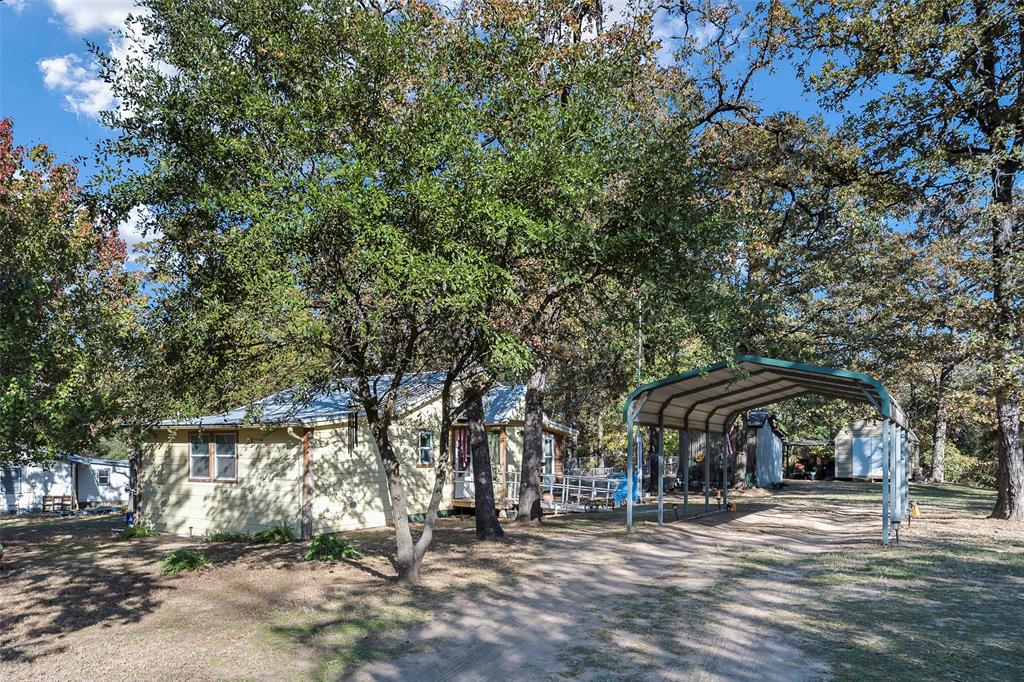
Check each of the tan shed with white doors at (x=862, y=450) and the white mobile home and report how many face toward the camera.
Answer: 2

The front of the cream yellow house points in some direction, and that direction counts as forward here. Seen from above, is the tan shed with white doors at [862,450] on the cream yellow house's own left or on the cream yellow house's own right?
on the cream yellow house's own left

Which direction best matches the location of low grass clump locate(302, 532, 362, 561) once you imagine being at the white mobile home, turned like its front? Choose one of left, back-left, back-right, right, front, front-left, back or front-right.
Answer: front

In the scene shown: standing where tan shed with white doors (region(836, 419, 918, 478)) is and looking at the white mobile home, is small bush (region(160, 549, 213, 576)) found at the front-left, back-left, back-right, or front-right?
front-left

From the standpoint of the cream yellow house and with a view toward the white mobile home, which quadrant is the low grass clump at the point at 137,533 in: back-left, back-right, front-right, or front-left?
front-left

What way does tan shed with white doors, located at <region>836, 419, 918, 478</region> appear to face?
toward the camera

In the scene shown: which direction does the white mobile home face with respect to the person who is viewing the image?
facing the viewer

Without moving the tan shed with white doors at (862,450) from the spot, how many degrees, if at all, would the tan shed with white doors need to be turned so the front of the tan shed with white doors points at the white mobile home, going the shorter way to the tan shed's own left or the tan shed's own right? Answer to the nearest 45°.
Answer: approximately 45° to the tan shed's own right

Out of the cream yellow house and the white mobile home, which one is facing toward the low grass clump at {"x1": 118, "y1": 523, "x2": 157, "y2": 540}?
the white mobile home
